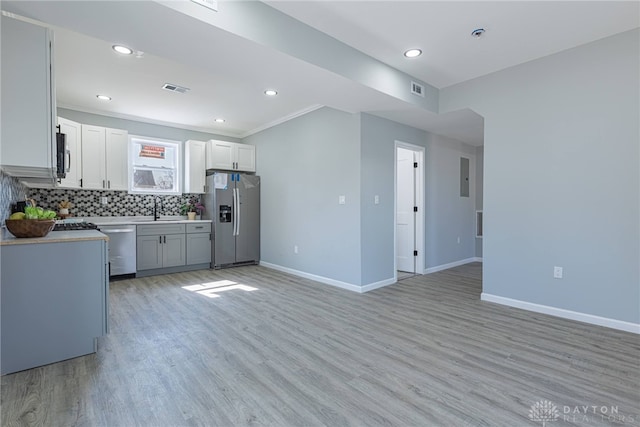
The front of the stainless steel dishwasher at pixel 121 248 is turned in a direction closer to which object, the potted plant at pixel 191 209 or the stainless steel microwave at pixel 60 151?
the stainless steel microwave

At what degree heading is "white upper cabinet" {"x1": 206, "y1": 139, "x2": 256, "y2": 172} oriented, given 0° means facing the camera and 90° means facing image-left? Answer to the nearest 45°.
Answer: approximately 315°

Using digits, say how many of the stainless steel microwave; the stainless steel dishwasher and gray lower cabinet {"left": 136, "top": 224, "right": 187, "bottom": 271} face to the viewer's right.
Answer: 1

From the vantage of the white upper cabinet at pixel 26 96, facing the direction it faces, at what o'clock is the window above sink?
The window above sink is roughly at 10 o'clock from the white upper cabinet.

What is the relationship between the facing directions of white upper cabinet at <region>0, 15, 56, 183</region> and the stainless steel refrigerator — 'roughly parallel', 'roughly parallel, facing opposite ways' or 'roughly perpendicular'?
roughly perpendicular

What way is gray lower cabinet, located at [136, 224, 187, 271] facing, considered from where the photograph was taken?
facing the viewer

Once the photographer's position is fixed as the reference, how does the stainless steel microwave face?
facing to the right of the viewer

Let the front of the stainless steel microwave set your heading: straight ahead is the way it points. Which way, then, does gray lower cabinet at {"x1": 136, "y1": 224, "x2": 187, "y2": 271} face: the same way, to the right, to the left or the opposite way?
to the right

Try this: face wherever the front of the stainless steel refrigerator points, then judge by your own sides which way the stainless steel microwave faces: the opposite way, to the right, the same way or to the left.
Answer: to the left

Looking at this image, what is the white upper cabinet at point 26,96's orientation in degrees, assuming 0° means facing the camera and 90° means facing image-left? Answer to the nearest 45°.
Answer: approximately 270°

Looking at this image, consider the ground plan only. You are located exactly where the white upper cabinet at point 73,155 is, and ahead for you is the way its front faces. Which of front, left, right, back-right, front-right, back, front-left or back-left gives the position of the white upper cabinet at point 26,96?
front-right

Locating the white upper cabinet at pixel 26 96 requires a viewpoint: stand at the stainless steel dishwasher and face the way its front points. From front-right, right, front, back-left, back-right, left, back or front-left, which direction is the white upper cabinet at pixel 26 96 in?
front

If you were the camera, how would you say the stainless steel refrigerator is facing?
facing the viewer and to the right of the viewer

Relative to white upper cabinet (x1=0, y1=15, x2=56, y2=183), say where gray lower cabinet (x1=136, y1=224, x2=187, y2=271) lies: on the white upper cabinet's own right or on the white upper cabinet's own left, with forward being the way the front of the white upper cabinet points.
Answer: on the white upper cabinet's own left

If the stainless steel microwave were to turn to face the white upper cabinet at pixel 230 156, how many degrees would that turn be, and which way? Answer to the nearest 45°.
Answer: approximately 45° to its left

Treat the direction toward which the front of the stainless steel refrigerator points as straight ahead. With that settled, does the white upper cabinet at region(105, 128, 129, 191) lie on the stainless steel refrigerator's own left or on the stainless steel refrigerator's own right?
on the stainless steel refrigerator's own right
